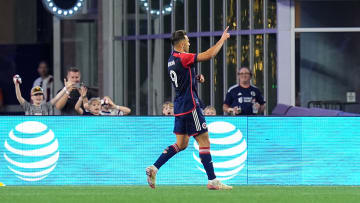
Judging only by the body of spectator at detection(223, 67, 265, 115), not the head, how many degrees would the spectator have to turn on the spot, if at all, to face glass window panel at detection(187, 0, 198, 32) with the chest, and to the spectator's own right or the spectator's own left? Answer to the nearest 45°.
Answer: approximately 180°

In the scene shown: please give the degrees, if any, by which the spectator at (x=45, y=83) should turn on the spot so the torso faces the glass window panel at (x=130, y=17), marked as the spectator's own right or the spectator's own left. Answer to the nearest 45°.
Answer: approximately 135° to the spectator's own left

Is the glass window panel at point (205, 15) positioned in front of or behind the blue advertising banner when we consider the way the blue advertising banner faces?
behind

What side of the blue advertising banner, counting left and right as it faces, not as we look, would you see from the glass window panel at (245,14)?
back

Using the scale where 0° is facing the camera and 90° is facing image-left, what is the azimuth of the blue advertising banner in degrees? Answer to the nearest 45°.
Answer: approximately 0°

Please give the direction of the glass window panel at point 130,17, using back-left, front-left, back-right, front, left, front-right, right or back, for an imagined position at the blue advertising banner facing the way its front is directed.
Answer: back

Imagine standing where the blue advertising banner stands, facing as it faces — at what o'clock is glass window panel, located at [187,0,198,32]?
The glass window panel is roughly at 6 o'clock from the blue advertising banner.
